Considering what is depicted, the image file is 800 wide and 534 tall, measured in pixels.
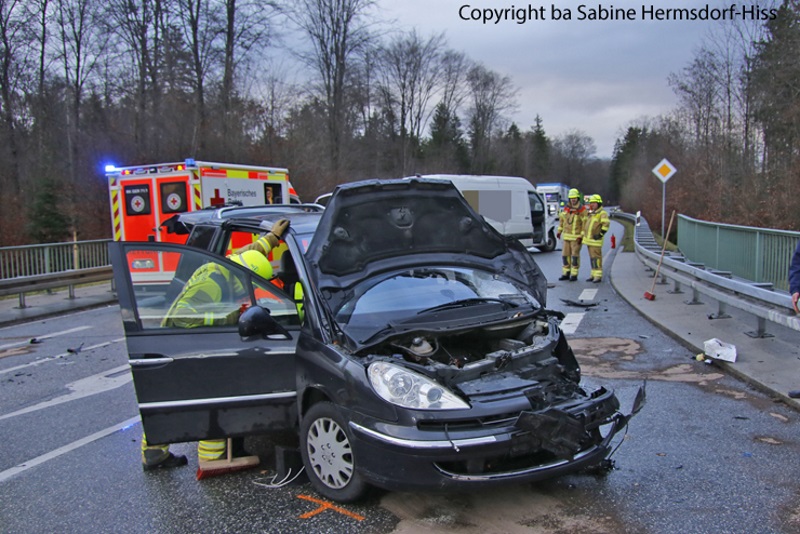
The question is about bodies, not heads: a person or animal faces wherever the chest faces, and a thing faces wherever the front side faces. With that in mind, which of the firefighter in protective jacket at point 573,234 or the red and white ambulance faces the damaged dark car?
the firefighter in protective jacket

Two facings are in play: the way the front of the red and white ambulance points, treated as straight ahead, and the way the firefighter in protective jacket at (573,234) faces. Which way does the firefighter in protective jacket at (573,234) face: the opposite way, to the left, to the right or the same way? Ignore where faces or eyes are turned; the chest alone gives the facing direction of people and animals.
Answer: the opposite way

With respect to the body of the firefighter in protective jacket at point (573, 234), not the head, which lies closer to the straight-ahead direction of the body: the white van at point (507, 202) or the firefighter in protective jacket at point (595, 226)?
the firefighter in protective jacket

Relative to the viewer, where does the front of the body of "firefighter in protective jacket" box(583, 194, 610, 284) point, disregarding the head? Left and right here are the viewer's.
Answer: facing the viewer and to the left of the viewer

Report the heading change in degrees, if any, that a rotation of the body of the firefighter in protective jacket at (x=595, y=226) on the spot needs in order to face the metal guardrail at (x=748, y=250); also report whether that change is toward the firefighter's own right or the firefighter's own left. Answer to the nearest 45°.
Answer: approximately 90° to the firefighter's own left

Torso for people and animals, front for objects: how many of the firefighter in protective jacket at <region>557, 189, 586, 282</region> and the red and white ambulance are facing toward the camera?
1

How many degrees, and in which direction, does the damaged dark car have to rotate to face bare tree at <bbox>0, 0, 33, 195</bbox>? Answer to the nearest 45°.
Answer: approximately 180°

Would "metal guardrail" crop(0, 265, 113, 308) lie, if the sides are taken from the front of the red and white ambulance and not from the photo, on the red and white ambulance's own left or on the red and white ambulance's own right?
on the red and white ambulance's own left

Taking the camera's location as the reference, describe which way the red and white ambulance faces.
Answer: facing away from the viewer and to the right of the viewer

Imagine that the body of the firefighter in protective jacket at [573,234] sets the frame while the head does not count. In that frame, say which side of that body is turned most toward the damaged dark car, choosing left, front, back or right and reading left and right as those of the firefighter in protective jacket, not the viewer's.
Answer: front

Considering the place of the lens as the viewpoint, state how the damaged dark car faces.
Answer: facing the viewer and to the right of the viewer

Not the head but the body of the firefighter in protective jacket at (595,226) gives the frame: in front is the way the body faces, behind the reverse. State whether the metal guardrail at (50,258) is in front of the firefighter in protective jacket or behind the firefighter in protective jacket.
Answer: in front

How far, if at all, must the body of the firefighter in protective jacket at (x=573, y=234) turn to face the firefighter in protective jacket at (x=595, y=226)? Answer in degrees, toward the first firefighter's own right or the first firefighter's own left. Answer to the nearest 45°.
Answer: approximately 45° to the first firefighter's own left

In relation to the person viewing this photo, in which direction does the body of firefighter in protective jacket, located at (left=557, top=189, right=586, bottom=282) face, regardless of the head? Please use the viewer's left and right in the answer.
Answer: facing the viewer

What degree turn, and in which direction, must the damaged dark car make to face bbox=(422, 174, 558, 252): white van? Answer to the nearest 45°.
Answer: approximately 135° to its left
